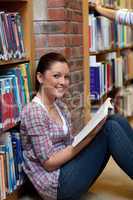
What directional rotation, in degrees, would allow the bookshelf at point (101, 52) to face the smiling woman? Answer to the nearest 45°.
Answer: approximately 45° to its right

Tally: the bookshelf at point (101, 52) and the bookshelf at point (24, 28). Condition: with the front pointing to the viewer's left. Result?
0

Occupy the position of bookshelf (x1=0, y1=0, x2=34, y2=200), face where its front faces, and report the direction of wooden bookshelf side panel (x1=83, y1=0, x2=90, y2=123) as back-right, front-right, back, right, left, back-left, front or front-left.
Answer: left

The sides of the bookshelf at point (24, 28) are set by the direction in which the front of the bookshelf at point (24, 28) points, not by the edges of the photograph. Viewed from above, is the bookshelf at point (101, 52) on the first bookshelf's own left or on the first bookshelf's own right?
on the first bookshelf's own left

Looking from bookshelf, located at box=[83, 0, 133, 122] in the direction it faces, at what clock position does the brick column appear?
The brick column is roughly at 2 o'clock from the bookshelf.

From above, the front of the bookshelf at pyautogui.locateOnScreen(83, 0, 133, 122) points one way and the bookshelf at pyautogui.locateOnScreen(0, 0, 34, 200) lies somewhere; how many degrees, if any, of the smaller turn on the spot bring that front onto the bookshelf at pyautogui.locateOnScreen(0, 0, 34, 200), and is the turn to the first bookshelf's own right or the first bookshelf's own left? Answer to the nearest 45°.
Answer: approximately 45° to the first bookshelf's own right

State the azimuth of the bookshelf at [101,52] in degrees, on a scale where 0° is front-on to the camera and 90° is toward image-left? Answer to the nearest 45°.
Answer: approximately 315°
